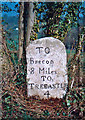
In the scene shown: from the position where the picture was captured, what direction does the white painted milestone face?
facing the viewer
